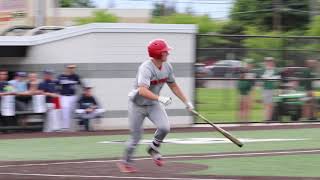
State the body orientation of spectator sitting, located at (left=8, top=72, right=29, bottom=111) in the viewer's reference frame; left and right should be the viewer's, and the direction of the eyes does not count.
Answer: facing the viewer

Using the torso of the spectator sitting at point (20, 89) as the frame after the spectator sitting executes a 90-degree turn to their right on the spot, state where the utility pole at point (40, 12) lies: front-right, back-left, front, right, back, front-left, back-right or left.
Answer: right

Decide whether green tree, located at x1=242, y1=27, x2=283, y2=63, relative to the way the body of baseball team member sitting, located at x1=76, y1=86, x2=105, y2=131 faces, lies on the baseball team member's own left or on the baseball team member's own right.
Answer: on the baseball team member's own left

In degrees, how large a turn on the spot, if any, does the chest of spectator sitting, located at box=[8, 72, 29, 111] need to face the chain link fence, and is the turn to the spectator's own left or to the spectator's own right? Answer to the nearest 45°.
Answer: approximately 90° to the spectator's own left

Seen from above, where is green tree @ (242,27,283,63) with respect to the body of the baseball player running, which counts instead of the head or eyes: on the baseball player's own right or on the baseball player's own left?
on the baseball player's own left

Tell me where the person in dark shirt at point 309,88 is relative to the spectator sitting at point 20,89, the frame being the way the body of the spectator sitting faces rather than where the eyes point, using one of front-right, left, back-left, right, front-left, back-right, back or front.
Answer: left

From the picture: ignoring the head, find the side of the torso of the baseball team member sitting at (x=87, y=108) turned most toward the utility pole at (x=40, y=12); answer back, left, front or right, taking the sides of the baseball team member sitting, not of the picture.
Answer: back

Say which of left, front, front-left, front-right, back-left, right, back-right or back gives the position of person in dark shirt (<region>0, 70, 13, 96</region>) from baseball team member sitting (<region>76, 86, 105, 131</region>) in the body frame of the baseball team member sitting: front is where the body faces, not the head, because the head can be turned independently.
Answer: right

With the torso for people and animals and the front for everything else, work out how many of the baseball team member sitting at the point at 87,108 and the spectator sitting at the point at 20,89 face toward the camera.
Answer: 2

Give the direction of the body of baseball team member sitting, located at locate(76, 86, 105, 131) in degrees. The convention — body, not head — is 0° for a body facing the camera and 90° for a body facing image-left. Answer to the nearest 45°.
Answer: approximately 0°

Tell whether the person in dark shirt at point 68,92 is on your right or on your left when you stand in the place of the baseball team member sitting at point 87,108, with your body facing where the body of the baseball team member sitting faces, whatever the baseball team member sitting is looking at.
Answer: on your right

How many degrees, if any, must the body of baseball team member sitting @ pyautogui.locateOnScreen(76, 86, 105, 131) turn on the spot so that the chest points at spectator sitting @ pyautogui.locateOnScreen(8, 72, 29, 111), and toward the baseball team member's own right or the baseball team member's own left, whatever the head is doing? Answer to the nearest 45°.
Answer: approximately 90° to the baseball team member's own right

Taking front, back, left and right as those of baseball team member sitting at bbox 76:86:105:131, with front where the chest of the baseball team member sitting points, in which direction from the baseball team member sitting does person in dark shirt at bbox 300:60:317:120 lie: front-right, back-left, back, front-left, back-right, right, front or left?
left

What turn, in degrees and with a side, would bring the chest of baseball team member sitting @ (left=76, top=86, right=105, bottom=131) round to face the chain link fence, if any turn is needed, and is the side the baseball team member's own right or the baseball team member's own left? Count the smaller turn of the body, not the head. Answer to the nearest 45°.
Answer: approximately 90° to the baseball team member's own left
